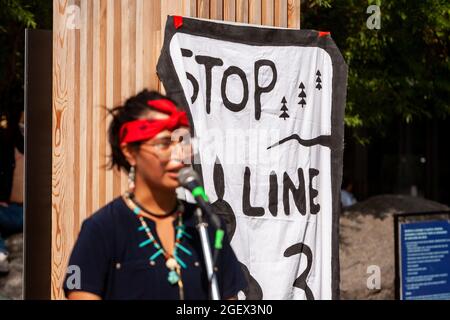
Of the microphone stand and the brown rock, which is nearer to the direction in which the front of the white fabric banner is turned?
the microphone stand

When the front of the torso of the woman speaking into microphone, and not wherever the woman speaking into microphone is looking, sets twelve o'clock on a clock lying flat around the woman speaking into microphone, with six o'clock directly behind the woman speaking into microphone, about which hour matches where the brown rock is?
The brown rock is roughly at 8 o'clock from the woman speaking into microphone.

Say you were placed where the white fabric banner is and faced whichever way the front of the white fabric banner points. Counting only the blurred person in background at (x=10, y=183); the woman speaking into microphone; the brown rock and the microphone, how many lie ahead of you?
2

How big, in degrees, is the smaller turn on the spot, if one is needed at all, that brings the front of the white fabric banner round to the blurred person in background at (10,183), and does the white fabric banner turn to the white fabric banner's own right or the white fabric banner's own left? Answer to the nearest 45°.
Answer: approximately 135° to the white fabric banner's own right

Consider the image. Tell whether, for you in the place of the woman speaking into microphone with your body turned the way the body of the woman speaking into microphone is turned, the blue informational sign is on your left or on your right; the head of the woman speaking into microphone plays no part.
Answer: on your left

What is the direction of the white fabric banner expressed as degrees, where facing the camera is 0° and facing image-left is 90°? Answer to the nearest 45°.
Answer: approximately 0°

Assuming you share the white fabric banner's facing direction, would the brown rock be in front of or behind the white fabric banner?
behind

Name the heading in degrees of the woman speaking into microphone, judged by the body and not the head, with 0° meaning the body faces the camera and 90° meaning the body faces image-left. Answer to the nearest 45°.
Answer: approximately 315°

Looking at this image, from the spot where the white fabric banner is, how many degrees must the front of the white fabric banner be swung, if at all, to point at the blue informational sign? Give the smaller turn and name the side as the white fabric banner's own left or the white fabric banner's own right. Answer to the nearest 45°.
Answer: approximately 135° to the white fabric banner's own left
